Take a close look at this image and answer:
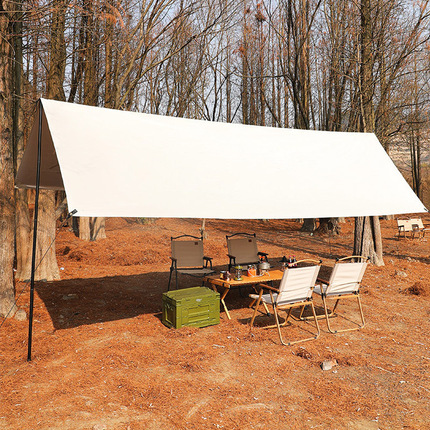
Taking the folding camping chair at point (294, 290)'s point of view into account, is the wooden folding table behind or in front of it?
in front

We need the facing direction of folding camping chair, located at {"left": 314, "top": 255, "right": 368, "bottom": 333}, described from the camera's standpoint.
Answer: facing away from the viewer and to the left of the viewer

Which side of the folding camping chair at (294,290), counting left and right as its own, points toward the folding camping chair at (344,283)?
right

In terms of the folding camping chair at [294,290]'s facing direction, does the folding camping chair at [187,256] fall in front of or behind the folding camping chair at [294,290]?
in front

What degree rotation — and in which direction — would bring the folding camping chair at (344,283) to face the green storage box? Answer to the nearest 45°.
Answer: approximately 90° to its left

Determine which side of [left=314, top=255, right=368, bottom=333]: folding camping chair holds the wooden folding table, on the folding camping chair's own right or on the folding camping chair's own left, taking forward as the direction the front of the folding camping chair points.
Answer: on the folding camping chair's own left

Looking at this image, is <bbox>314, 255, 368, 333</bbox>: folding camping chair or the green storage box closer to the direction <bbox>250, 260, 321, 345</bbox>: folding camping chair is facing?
the green storage box
